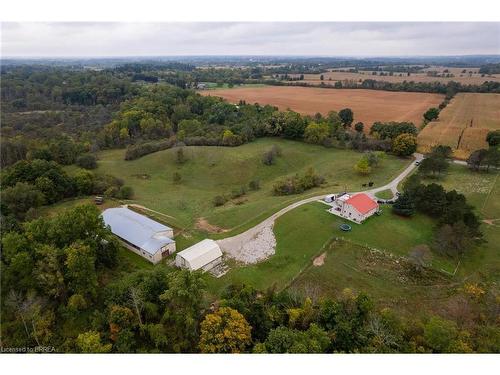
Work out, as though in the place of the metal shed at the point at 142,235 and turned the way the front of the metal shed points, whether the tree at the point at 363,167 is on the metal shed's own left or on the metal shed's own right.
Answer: on the metal shed's own left

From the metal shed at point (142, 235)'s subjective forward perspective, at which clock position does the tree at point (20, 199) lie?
The tree is roughly at 6 o'clock from the metal shed.

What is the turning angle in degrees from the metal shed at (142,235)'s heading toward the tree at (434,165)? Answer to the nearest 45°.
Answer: approximately 45° to its left

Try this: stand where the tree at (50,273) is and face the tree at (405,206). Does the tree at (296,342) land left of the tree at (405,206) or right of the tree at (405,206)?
right

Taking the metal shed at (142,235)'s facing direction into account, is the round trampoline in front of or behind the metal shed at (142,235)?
in front

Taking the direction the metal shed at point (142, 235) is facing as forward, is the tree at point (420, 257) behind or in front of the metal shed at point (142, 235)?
in front

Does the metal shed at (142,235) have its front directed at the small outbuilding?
yes

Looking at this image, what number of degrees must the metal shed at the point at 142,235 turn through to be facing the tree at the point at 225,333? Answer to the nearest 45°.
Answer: approximately 45° to its right

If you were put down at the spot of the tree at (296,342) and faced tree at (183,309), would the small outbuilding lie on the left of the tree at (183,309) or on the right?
right

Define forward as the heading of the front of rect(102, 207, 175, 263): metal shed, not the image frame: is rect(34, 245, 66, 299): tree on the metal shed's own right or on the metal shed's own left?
on the metal shed's own right

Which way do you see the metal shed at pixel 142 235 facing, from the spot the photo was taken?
facing the viewer and to the right of the viewer

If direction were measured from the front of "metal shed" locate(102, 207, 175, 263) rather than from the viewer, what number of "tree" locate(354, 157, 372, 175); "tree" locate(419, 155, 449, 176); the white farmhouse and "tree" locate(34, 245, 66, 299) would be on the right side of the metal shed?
1

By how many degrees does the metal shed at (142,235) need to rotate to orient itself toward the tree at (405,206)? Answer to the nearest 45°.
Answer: approximately 45° to its left

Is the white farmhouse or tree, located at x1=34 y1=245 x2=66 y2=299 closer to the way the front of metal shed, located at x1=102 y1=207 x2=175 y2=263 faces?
the white farmhouse

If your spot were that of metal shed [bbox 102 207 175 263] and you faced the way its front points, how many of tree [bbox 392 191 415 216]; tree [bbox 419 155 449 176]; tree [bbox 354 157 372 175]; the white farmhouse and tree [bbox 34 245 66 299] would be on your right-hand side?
1
